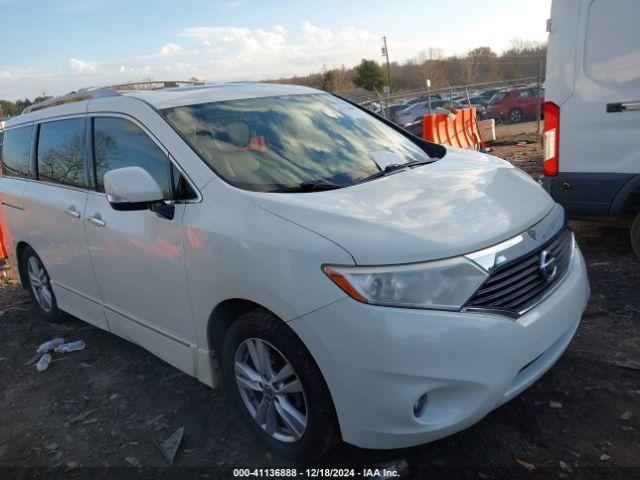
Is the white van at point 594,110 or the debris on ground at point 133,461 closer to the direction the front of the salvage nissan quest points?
the white van

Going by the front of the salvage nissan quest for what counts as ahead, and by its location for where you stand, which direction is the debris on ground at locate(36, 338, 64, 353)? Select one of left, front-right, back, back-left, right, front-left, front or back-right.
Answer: back

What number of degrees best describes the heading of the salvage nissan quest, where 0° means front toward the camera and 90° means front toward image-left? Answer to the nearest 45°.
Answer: approximately 315°

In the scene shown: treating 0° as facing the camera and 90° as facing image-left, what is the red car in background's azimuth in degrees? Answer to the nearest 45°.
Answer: approximately 45°

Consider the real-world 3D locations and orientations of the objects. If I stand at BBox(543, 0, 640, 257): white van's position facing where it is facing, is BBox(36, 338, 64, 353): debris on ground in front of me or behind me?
behind

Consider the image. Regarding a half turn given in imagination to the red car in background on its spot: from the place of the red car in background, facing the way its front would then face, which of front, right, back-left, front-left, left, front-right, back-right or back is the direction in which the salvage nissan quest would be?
back-right

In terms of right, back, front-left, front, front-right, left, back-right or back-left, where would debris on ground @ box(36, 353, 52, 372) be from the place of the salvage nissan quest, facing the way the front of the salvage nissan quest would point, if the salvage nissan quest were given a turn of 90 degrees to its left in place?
left
